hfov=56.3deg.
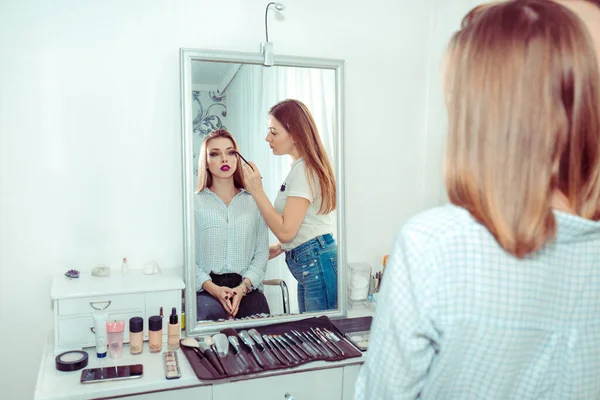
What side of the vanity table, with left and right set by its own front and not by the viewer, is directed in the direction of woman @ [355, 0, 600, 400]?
front

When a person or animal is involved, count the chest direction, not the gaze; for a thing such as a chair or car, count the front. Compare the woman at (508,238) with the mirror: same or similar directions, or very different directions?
very different directions

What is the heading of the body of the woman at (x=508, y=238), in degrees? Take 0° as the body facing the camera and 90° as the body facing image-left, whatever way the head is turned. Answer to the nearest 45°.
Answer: approximately 135°

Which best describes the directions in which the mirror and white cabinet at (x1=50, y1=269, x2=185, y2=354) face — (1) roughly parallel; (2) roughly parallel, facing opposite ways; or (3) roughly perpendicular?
roughly parallel

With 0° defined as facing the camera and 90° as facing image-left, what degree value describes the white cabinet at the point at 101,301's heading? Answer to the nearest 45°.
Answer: approximately 315°

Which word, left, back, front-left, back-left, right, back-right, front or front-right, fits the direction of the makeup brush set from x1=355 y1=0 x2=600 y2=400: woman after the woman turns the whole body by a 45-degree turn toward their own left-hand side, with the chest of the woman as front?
front-right

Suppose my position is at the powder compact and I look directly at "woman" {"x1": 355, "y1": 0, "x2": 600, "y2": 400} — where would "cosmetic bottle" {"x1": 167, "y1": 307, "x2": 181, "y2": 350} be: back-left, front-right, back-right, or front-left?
front-left
